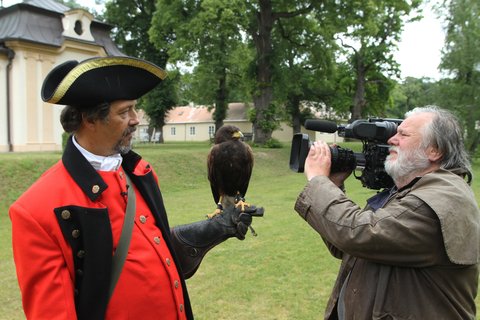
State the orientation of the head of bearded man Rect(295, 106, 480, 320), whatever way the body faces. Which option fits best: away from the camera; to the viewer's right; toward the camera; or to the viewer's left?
to the viewer's left

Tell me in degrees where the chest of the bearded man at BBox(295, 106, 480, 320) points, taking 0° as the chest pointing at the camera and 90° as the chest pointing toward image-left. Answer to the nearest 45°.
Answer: approximately 90°

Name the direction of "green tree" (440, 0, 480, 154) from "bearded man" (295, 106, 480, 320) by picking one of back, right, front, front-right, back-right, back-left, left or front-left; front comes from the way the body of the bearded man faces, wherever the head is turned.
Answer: right

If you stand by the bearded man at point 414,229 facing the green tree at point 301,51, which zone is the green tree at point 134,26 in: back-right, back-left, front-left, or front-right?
front-left

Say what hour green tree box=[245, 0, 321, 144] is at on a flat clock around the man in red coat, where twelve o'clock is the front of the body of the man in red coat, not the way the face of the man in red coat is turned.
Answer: The green tree is roughly at 8 o'clock from the man in red coat.

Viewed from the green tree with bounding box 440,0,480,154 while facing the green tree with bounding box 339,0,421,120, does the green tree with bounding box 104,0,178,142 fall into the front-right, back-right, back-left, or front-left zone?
front-left

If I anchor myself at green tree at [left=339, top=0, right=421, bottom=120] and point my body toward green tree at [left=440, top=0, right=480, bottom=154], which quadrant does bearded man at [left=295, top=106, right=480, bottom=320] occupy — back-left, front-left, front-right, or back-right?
front-right

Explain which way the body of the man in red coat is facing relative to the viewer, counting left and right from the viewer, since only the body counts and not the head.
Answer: facing the viewer and to the right of the viewer

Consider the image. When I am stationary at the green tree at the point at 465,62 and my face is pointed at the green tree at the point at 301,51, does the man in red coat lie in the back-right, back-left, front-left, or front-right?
front-left

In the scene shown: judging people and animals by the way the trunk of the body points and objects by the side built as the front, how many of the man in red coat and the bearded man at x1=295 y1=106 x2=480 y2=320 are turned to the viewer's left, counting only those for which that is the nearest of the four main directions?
1

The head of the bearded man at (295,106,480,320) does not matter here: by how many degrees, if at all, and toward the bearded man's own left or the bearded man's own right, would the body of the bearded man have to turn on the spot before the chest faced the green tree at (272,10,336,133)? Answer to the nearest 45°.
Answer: approximately 90° to the bearded man's own right

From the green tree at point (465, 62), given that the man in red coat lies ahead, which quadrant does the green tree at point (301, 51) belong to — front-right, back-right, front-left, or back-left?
front-right

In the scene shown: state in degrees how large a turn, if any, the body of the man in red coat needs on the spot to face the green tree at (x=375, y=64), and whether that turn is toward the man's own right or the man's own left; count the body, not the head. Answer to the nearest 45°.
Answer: approximately 90° to the man's own left

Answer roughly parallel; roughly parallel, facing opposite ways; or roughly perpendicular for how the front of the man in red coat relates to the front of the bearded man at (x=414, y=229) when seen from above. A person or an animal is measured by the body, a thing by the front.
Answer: roughly parallel, facing opposite ways

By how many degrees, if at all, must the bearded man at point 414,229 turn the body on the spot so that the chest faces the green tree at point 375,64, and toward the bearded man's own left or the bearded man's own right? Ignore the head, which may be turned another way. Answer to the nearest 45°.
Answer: approximately 90° to the bearded man's own right
